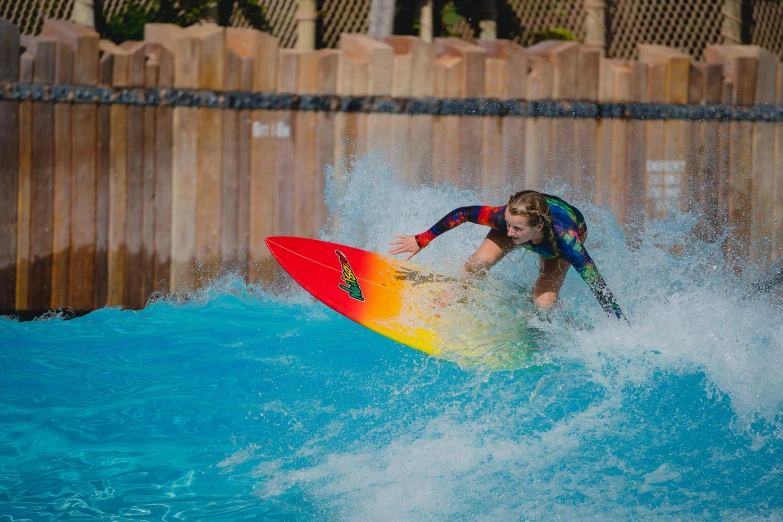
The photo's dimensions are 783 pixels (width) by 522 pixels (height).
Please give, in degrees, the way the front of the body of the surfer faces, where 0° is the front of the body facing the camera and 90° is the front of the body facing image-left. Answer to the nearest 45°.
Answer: approximately 45°

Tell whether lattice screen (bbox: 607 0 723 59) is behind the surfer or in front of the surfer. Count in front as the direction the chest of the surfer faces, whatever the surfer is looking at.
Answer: behind

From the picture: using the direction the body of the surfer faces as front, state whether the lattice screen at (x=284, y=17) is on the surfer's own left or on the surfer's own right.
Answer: on the surfer's own right

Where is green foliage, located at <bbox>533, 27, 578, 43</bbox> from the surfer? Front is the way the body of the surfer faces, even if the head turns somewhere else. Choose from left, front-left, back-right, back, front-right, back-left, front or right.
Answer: back-right

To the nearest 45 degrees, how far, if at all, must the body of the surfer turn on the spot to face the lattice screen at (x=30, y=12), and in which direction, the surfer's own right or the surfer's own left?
approximately 90° to the surfer's own right

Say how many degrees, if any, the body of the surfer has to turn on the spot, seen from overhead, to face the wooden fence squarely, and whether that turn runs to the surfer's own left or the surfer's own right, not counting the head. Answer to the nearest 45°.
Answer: approximately 90° to the surfer's own right

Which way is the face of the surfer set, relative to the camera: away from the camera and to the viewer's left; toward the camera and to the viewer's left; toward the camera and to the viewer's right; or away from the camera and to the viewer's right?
toward the camera and to the viewer's left

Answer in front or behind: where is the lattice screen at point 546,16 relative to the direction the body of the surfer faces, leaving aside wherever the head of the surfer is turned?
behind

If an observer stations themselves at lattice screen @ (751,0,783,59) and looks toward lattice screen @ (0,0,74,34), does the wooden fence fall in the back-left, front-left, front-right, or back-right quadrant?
front-left
